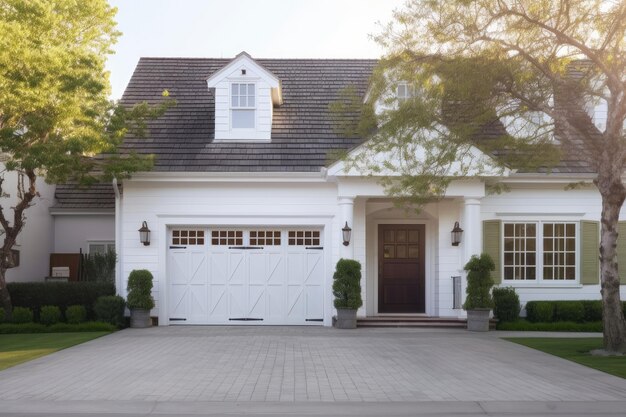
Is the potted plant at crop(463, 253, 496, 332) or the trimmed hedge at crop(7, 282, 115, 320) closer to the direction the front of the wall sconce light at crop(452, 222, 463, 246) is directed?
the potted plant

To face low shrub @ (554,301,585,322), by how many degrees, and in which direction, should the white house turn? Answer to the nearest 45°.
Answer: approximately 90° to its left

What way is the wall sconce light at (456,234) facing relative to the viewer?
toward the camera

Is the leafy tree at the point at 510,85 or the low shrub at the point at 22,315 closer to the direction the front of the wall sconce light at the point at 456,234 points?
the leafy tree

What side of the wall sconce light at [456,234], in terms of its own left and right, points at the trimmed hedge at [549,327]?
left

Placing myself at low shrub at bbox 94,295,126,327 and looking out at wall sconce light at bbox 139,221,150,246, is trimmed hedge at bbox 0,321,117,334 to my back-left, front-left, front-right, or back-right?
back-left

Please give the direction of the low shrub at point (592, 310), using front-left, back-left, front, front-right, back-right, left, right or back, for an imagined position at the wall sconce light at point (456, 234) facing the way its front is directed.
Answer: left

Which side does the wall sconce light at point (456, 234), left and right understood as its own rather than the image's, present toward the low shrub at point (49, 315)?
right

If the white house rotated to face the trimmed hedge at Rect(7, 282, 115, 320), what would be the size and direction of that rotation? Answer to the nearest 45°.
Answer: approximately 90° to its right

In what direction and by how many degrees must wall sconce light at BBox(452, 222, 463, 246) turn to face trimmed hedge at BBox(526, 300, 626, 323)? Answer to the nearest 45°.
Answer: approximately 90° to its left

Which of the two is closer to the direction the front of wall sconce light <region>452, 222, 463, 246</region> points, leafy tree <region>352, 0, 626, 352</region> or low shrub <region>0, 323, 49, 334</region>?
the leafy tree

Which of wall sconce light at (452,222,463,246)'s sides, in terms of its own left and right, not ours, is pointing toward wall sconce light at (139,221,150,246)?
right

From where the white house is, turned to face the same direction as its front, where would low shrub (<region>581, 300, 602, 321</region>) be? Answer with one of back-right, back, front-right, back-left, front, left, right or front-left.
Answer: left
